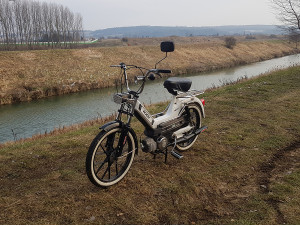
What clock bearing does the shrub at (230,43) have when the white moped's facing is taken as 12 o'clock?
The shrub is roughly at 5 o'clock from the white moped.

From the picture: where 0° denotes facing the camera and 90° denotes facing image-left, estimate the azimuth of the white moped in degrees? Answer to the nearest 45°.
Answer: approximately 45°
